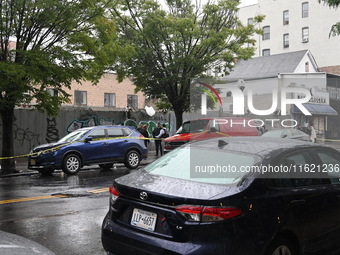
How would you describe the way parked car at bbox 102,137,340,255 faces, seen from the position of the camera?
facing away from the viewer and to the right of the viewer

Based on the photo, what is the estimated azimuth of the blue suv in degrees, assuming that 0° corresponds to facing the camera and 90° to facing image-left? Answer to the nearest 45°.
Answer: approximately 45°

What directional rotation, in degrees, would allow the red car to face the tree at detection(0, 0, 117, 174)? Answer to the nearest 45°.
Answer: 0° — it already faces it

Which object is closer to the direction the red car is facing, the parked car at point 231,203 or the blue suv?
the blue suv

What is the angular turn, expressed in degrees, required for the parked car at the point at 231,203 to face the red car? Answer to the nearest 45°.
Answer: approximately 45° to its left

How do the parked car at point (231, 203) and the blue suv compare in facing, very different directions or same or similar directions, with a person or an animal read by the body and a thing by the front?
very different directions

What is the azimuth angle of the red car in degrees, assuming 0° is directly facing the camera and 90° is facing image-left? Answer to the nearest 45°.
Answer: approximately 45°

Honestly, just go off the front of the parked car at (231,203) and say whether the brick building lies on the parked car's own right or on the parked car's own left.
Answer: on the parked car's own left

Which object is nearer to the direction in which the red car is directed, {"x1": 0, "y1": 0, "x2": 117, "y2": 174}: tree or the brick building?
the tree

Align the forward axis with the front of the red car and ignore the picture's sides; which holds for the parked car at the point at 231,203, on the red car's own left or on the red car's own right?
on the red car's own left

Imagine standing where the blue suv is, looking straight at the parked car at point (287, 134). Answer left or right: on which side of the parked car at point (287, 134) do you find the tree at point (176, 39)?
left
